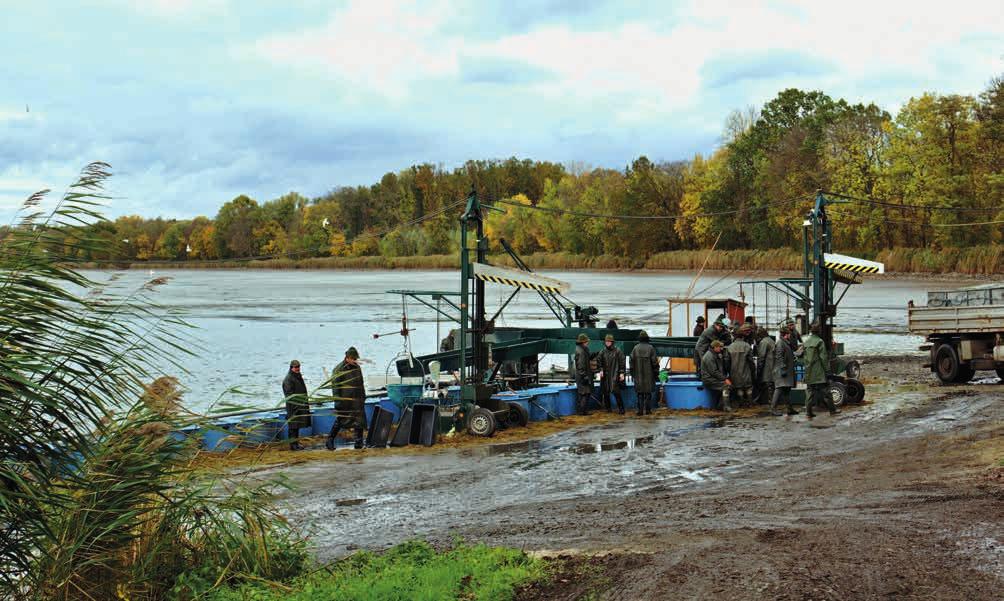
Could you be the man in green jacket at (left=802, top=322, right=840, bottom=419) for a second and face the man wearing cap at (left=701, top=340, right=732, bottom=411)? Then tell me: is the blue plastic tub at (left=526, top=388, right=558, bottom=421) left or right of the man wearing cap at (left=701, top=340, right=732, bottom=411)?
left

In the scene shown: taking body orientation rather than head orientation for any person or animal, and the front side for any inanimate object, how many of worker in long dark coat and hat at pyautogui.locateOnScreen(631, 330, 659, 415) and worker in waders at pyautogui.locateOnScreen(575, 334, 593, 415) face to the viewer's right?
1

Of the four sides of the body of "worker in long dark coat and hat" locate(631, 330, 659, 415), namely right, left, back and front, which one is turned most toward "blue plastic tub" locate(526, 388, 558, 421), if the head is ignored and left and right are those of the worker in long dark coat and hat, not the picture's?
left

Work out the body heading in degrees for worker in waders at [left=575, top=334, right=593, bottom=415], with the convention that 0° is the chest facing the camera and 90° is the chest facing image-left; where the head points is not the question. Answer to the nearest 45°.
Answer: approximately 270°

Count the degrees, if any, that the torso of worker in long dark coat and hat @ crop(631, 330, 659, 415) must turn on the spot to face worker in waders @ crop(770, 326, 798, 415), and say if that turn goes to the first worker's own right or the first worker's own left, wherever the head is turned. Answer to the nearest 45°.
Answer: approximately 90° to the first worker's own right

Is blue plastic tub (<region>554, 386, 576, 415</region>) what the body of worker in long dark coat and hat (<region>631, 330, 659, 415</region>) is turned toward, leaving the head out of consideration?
no

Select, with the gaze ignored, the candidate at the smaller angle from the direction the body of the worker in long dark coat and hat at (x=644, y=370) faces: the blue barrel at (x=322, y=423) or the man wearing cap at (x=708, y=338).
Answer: the man wearing cap

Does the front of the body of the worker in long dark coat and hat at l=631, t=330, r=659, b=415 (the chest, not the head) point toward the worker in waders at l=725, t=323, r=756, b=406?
no

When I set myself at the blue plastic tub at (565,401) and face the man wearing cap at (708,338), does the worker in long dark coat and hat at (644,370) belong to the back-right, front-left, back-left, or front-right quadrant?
front-right

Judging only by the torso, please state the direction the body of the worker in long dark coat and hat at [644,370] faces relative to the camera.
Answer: away from the camera

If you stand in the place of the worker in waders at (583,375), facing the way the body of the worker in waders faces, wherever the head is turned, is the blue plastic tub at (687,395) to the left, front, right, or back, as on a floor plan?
front

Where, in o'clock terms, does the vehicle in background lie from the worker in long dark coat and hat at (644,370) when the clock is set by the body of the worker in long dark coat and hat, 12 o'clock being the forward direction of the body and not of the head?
The vehicle in background is roughly at 2 o'clock from the worker in long dark coat and hat.

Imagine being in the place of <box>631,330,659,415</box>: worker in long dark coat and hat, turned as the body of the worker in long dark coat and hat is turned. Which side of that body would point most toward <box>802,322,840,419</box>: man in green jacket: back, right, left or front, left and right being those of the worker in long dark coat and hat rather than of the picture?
right
